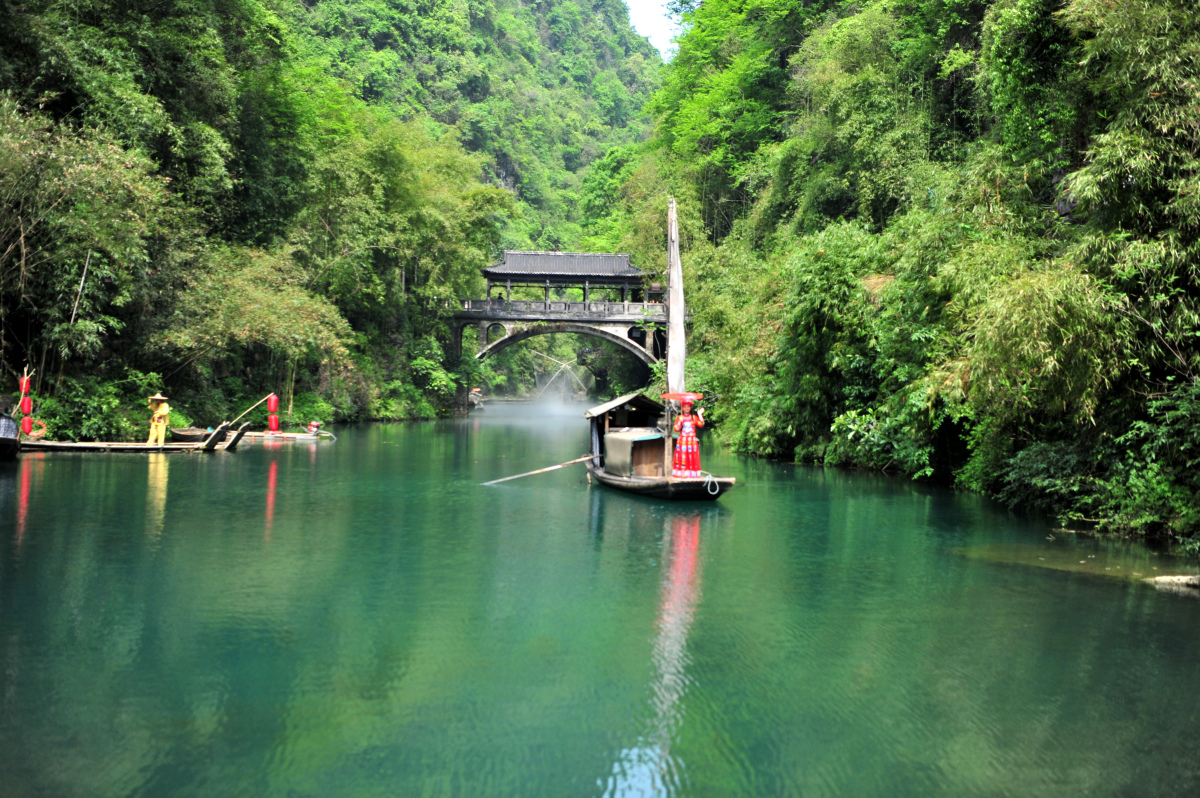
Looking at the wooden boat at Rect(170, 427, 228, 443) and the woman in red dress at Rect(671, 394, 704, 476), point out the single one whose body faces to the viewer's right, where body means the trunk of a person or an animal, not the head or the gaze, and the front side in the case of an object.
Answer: the wooden boat

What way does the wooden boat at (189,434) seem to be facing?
to the viewer's right

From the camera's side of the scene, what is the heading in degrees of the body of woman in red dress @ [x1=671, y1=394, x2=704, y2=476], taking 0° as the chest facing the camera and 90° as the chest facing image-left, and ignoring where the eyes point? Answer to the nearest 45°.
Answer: approximately 0°

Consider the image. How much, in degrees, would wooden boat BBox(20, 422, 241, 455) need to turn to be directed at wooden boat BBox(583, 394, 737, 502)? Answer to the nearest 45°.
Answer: approximately 45° to its right

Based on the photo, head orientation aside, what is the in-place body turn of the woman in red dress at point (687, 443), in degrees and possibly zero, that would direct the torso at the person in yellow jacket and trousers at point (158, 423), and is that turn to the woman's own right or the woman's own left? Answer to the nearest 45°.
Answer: approximately 90° to the woman's own right

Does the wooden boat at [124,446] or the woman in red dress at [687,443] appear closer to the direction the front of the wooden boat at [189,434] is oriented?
the woman in red dress

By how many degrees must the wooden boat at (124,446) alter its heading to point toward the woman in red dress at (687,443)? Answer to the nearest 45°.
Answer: approximately 45° to its right

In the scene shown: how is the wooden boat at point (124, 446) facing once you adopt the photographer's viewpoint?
facing to the right of the viewer
